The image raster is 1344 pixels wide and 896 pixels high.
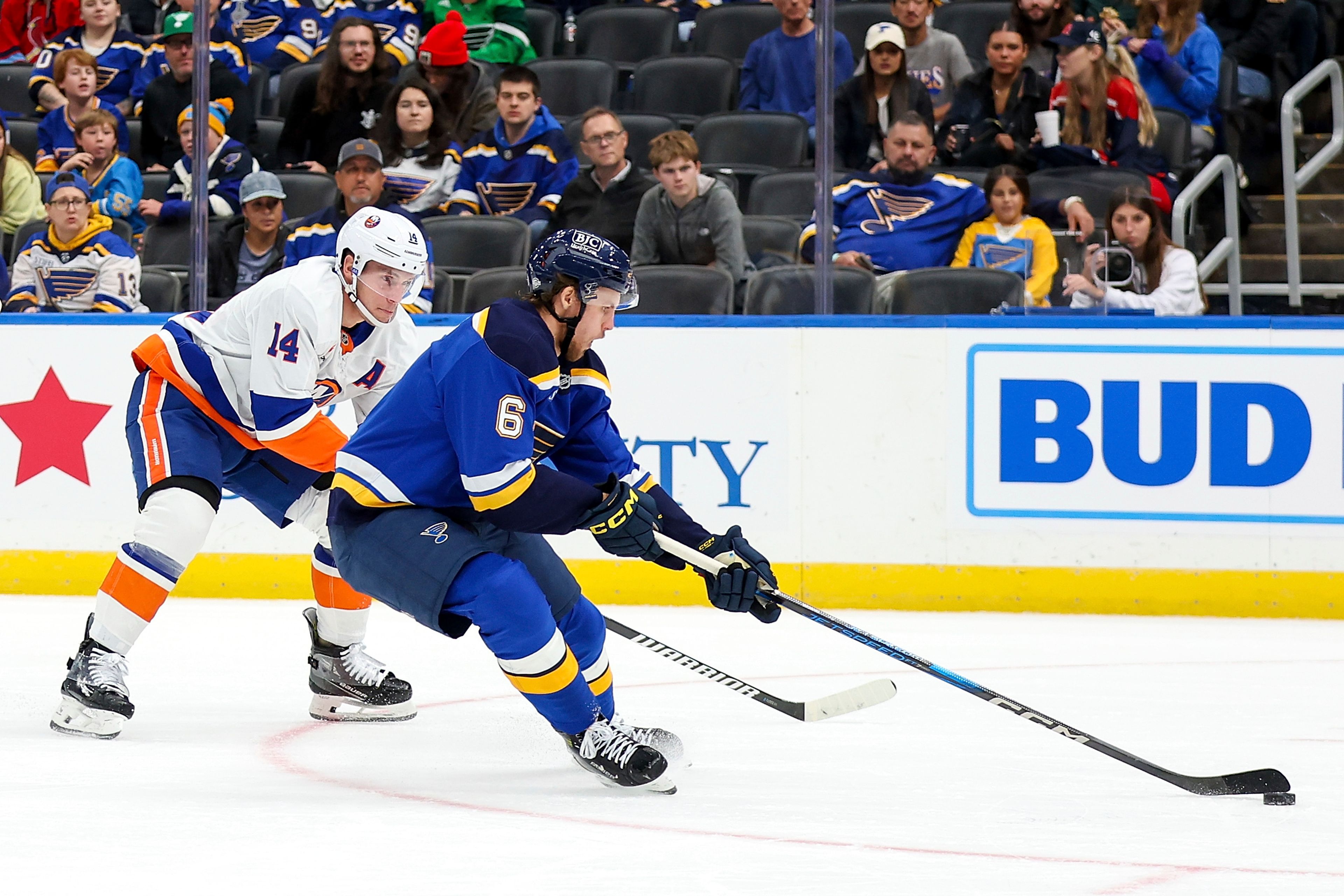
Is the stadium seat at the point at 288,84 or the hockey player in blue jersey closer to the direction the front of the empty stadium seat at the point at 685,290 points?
the hockey player in blue jersey

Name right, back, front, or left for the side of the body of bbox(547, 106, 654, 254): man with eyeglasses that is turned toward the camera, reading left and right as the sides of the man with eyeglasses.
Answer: front

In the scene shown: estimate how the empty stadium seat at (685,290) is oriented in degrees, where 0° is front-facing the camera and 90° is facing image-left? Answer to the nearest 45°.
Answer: approximately 0°

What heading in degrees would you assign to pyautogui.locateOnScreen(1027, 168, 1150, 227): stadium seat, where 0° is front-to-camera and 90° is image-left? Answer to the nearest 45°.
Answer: approximately 0°

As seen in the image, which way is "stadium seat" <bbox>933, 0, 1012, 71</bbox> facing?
toward the camera

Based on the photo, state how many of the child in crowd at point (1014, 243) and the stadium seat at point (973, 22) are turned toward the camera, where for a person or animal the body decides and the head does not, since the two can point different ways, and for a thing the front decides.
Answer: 2

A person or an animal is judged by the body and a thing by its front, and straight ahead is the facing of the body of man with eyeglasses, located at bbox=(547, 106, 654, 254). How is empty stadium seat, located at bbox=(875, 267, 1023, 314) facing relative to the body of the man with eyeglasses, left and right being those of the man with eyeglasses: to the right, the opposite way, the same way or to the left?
the same way

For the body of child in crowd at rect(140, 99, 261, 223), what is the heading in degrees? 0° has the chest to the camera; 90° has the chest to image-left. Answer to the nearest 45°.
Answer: approximately 45°

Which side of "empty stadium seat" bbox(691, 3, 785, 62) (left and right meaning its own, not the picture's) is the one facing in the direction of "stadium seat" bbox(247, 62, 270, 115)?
right

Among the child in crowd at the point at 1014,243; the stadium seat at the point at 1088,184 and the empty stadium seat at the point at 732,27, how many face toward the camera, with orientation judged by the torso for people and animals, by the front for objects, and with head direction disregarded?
3

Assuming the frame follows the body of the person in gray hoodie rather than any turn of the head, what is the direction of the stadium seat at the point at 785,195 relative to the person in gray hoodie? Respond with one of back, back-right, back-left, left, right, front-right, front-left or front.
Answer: left

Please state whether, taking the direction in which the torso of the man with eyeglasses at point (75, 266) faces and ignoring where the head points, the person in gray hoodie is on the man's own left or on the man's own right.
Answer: on the man's own left

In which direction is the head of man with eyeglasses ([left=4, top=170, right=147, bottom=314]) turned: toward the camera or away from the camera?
toward the camera

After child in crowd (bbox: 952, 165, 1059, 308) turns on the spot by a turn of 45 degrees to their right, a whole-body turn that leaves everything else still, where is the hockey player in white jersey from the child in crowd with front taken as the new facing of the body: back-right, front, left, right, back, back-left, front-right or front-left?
front

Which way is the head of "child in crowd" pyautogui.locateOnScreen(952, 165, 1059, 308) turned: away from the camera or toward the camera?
toward the camera

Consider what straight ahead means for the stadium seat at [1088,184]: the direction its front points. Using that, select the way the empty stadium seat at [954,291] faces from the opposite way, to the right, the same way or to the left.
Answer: the same way
